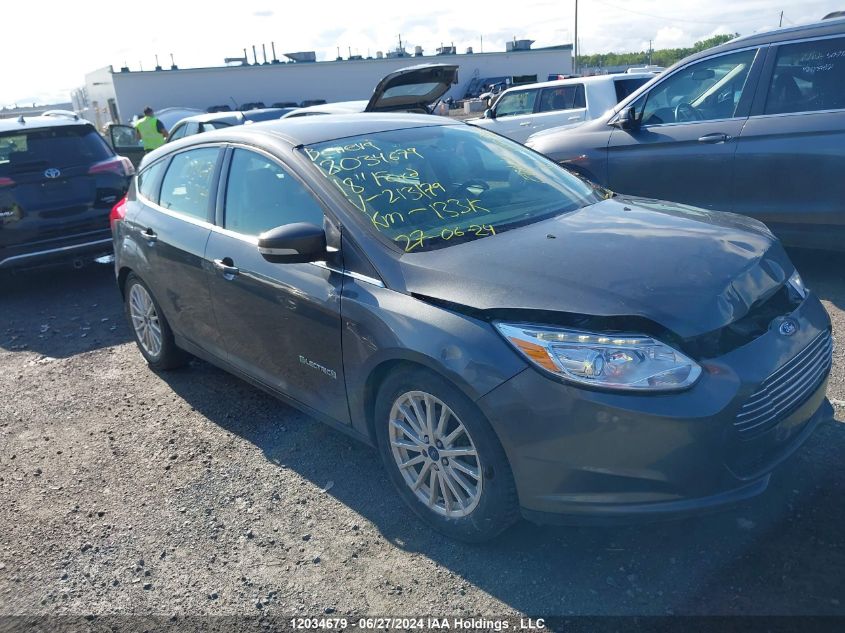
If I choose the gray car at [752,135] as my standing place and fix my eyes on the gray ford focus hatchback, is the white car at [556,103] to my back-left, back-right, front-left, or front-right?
back-right

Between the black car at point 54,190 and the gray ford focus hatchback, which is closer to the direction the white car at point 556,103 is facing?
the black car

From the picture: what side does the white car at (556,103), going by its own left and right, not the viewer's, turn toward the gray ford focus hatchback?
left

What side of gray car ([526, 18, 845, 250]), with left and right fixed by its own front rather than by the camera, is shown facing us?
left

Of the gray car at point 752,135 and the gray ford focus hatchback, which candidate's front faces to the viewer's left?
the gray car

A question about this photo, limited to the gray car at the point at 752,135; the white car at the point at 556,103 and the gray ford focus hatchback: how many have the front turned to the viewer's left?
2

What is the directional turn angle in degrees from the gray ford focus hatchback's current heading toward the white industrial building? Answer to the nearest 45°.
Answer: approximately 135° to its left

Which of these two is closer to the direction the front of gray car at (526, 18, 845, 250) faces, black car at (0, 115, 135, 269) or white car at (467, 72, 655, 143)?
the black car

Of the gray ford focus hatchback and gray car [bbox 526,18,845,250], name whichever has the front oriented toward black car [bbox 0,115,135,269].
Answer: gray car [bbox 526,18,845,250]

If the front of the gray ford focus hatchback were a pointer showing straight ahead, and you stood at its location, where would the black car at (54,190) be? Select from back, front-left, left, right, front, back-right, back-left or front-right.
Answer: back

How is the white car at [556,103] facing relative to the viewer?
to the viewer's left

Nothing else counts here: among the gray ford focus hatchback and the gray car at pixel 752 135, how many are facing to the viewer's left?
1

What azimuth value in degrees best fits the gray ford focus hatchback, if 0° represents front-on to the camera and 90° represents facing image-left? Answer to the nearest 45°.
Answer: approximately 315°
